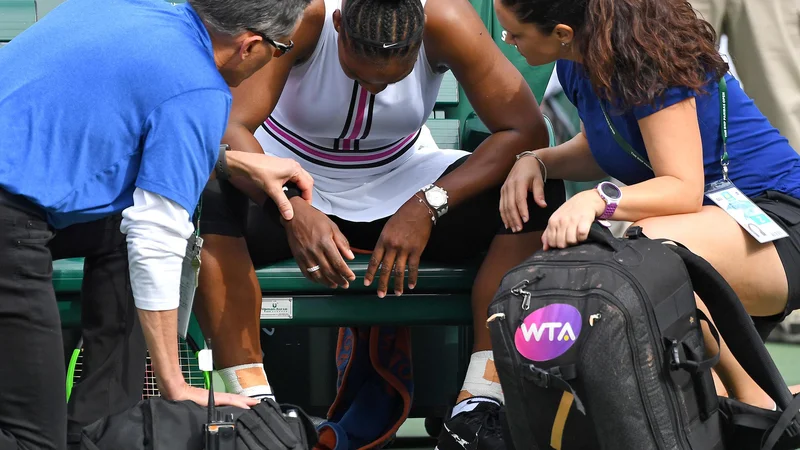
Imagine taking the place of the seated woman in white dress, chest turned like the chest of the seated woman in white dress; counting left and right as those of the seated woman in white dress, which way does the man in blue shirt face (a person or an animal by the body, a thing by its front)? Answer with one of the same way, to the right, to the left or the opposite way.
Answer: to the left

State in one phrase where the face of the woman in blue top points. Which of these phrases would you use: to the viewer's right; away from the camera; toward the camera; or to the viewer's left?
to the viewer's left

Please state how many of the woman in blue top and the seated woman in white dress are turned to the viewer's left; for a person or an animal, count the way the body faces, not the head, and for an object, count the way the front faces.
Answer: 1

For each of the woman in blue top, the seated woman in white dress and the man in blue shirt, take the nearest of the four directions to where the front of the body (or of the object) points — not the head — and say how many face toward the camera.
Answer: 1

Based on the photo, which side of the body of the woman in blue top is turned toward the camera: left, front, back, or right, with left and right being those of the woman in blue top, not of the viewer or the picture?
left

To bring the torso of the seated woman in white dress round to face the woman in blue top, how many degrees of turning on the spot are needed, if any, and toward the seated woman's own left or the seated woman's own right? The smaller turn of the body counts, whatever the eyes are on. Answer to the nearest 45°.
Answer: approximately 45° to the seated woman's own left

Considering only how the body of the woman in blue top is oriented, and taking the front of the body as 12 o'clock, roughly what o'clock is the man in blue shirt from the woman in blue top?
The man in blue shirt is roughly at 11 o'clock from the woman in blue top.

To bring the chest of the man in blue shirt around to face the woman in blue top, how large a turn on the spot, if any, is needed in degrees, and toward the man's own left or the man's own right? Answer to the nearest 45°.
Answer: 0° — they already face them

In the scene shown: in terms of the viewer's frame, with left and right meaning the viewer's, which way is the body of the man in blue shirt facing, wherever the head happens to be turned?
facing to the right of the viewer
